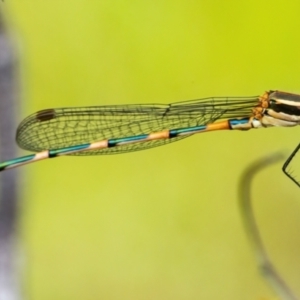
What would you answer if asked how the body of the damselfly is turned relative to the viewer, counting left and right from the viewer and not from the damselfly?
facing to the right of the viewer
